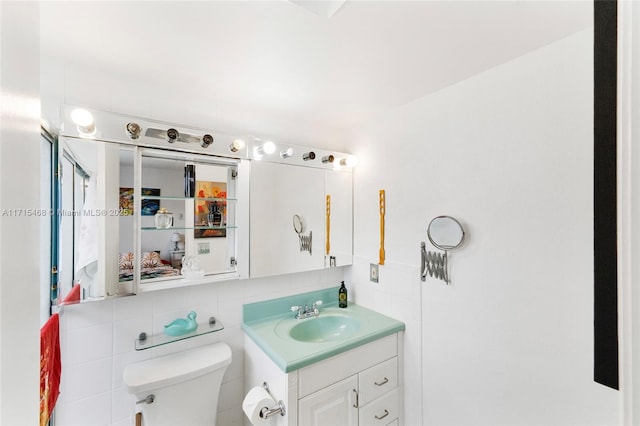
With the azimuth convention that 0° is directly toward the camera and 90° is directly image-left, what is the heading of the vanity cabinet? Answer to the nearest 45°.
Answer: approximately 315°

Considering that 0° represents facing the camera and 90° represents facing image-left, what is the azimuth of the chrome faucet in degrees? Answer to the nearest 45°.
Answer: approximately 315°

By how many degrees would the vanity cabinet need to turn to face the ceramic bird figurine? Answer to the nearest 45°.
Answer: approximately 135° to its right

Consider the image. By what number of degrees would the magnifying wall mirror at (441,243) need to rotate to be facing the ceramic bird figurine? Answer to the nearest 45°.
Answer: approximately 45° to its right

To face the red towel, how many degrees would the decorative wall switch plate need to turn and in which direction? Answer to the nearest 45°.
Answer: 0° — it already faces it

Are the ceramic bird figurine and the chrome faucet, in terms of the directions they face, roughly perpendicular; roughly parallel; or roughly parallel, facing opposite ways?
roughly perpendicular

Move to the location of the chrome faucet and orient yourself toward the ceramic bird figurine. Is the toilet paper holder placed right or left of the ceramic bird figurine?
left
